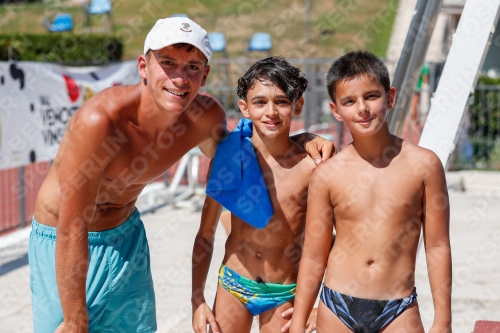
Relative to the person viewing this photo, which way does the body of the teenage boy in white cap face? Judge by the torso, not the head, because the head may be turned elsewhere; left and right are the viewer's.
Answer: facing the viewer and to the right of the viewer

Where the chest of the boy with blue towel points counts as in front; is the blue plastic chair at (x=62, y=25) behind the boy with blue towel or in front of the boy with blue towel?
behind

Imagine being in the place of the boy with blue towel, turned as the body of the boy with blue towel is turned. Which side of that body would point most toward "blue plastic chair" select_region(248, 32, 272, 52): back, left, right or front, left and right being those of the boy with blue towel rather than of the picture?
back

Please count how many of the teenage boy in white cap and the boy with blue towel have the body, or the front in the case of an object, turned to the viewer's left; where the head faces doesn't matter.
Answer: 0

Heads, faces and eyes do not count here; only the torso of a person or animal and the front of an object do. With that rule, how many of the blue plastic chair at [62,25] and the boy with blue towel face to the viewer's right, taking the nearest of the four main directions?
0

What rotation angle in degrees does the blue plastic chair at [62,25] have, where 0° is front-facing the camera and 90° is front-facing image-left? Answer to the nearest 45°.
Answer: approximately 45°

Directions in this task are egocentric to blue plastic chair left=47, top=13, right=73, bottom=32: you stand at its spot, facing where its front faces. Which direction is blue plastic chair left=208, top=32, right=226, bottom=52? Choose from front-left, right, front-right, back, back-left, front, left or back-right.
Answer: left

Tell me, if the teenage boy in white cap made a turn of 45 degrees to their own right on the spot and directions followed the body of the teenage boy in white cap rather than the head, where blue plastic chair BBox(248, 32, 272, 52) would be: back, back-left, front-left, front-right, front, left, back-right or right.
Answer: back

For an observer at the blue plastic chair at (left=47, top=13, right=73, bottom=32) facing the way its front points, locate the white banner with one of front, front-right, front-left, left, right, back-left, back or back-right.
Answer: front-left

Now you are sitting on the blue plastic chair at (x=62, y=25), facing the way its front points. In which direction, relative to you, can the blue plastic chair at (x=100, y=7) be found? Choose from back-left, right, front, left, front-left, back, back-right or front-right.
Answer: back-left

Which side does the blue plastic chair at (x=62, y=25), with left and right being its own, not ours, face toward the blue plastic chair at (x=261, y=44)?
left
